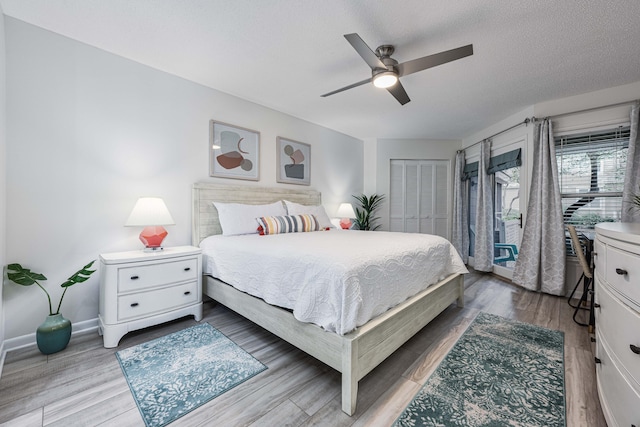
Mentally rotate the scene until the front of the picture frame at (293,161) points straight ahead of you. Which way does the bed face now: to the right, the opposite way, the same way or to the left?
the same way

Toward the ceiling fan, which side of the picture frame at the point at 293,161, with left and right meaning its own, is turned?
front

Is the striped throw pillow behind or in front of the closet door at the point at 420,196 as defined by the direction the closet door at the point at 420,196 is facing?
in front

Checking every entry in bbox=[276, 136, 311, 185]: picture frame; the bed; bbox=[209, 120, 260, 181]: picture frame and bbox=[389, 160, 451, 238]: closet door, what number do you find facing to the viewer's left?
0

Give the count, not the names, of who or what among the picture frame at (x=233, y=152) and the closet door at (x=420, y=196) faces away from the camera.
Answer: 0

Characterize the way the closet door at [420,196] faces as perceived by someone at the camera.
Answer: facing the viewer

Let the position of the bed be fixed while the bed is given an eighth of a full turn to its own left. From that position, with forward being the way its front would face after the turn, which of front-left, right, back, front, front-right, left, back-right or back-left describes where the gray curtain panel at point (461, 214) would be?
front-left

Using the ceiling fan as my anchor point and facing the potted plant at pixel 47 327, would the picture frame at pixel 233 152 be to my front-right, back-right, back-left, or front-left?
front-right

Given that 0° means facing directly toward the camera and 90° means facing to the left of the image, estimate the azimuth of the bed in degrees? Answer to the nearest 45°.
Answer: approximately 315°

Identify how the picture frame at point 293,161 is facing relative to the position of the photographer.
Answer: facing the viewer and to the right of the viewer

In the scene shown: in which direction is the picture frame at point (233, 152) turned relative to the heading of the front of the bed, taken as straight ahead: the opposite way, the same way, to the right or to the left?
the same way

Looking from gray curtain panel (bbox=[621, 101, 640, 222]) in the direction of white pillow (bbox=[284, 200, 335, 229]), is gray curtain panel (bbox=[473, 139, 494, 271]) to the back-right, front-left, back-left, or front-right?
front-right

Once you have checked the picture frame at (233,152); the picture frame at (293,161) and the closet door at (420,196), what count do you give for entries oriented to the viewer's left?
0

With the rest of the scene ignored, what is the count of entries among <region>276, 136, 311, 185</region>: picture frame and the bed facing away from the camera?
0

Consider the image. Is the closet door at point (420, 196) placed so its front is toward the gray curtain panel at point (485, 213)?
no

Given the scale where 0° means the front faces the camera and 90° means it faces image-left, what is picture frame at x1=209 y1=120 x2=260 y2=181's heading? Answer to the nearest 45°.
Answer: approximately 315°

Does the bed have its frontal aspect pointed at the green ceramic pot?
no

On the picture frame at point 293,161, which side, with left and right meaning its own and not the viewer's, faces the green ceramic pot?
right
